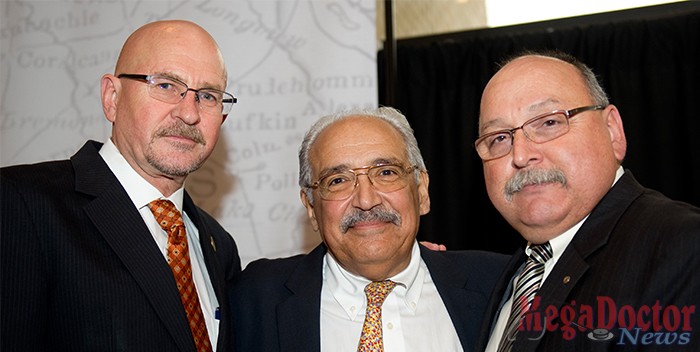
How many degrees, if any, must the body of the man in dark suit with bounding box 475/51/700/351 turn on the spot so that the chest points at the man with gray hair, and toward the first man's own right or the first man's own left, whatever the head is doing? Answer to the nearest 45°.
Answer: approximately 45° to the first man's own right

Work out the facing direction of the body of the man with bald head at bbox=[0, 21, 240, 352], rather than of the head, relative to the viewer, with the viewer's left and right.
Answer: facing the viewer and to the right of the viewer

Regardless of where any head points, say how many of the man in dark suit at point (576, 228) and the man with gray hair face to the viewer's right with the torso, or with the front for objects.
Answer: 0

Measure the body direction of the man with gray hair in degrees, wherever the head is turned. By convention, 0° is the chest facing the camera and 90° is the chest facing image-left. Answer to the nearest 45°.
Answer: approximately 0°

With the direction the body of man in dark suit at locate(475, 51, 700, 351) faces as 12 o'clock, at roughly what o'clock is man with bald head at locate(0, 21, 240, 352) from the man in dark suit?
The man with bald head is roughly at 1 o'clock from the man in dark suit.

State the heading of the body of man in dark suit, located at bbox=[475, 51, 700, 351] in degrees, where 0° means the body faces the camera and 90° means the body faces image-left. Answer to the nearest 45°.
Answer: approximately 45°

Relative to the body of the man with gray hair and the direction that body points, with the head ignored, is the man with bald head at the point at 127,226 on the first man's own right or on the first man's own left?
on the first man's own right

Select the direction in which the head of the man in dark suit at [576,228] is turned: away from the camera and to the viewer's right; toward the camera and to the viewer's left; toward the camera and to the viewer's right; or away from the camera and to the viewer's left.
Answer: toward the camera and to the viewer's left
